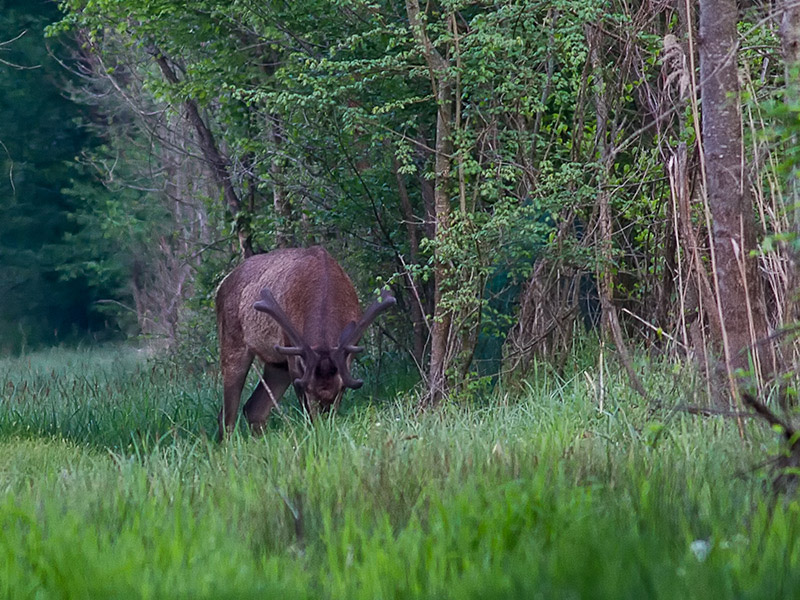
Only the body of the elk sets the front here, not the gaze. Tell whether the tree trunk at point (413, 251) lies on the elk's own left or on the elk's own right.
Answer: on the elk's own left

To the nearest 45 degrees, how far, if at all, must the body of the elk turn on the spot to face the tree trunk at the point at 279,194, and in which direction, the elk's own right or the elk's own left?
approximately 135° to the elk's own left

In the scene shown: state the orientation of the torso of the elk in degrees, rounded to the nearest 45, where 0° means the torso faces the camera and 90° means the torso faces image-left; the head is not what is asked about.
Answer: approximately 315°

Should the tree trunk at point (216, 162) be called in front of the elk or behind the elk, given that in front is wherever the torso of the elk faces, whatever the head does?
behind
